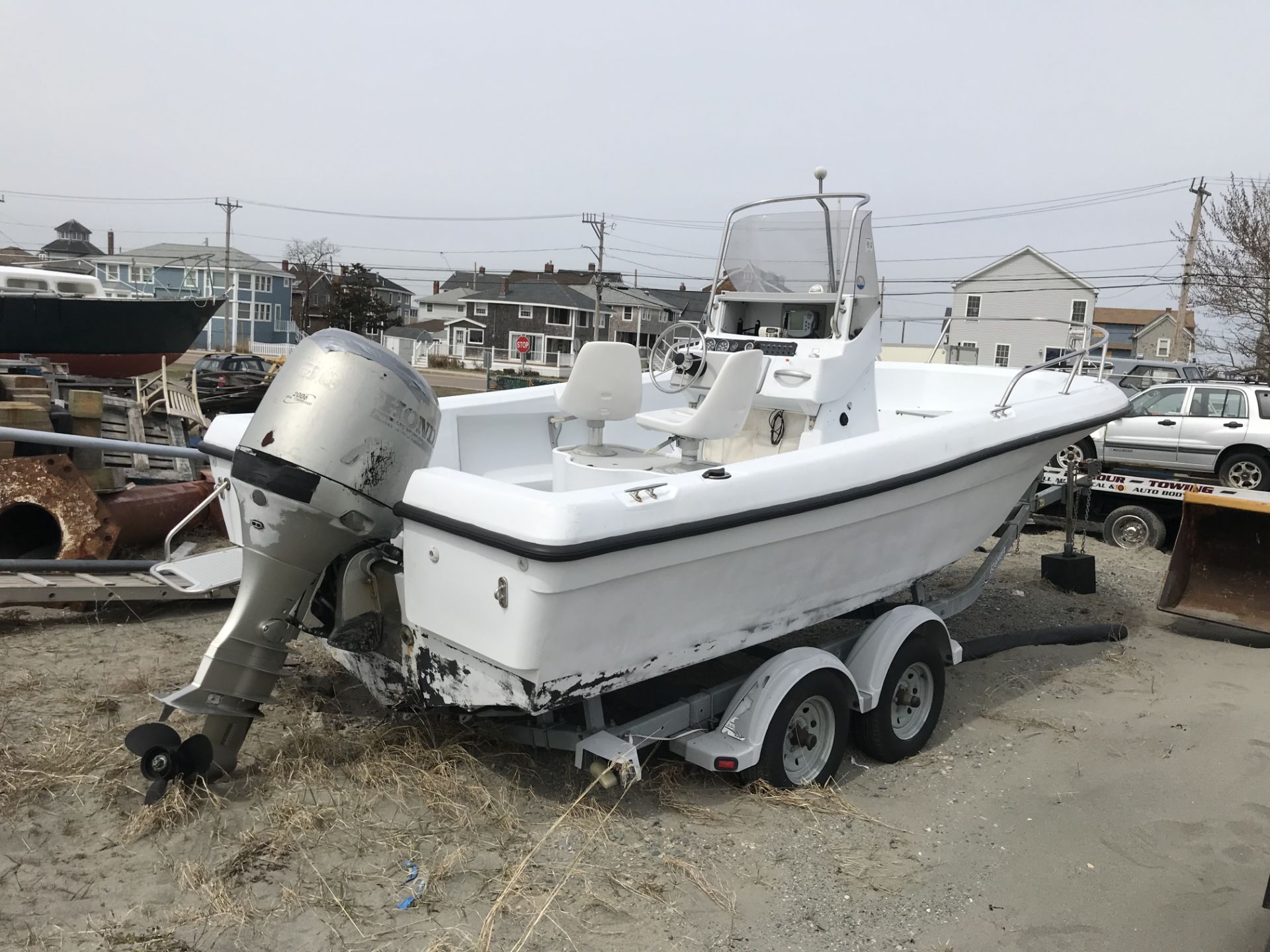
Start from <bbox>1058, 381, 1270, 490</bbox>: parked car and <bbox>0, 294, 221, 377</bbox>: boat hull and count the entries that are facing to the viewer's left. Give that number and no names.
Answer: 1

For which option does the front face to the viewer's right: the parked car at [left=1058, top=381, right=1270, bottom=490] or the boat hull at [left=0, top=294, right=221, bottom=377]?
the boat hull

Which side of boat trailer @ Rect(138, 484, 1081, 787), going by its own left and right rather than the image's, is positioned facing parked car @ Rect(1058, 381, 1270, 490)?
front

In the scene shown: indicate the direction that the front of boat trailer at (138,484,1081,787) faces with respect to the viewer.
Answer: facing away from the viewer and to the right of the viewer

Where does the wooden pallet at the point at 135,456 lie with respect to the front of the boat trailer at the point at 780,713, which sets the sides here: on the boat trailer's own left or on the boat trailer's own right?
on the boat trailer's own left

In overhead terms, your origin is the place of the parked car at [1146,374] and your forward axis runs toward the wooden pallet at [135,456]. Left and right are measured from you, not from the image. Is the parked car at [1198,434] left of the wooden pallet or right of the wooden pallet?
left

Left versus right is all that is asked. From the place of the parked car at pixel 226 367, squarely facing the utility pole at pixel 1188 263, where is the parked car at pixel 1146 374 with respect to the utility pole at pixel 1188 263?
right

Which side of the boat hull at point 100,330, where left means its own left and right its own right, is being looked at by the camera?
right

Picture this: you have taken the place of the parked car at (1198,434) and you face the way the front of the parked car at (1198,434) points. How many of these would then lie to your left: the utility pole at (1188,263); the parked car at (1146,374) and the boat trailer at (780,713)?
1

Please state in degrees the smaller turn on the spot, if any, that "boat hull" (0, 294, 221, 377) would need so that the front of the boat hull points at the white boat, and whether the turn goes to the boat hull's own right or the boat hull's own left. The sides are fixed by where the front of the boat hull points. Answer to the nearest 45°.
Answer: approximately 90° to the boat hull's own right

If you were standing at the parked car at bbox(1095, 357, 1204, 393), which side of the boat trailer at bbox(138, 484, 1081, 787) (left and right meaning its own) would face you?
front

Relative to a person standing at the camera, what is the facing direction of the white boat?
facing away from the viewer and to the right of the viewer

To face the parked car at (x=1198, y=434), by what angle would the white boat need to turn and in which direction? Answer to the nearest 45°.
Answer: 0° — it already faces it

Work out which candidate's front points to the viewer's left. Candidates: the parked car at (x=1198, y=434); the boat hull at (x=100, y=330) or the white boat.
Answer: the parked car

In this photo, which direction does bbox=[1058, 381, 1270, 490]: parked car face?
to the viewer's left
